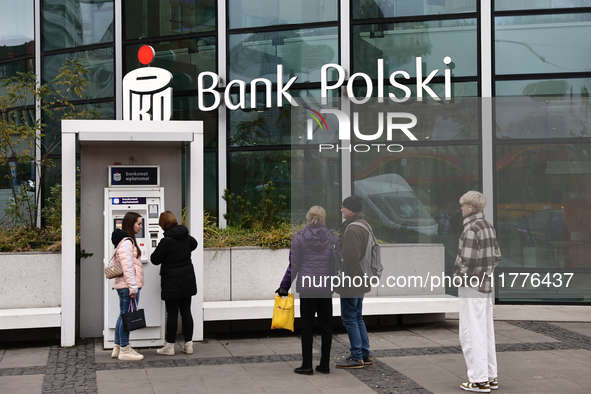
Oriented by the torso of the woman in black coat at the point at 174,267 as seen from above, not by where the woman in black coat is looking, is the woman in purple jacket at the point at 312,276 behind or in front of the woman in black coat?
behind

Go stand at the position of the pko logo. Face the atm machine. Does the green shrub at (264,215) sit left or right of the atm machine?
left

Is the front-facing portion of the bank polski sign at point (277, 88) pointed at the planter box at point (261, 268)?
yes

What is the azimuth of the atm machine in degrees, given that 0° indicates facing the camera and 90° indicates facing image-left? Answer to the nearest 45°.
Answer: approximately 0°

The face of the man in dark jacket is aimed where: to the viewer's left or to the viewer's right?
to the viewer's left

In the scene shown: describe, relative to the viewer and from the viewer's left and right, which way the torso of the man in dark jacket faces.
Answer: facing to the left of the viewer

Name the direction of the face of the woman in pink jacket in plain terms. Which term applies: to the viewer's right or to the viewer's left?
to the viewer's right

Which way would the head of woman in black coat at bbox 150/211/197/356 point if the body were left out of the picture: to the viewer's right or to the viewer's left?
to the viewer's left

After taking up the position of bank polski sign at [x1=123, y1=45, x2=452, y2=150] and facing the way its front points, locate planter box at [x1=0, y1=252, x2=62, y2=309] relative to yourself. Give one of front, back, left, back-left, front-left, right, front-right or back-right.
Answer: front-right

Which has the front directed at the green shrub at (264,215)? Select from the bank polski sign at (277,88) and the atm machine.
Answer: the bank polski sign
